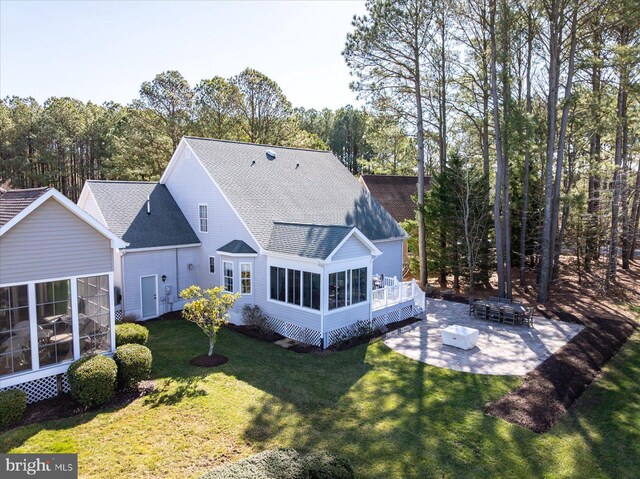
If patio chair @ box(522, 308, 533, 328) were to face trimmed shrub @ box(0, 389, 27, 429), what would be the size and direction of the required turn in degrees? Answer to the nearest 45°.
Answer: approximately 45° to its left

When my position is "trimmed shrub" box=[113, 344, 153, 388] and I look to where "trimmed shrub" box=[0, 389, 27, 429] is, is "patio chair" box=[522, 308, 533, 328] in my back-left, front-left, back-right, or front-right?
back-left

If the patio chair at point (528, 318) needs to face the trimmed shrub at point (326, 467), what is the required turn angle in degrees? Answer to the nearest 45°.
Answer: approximately 90° to its left

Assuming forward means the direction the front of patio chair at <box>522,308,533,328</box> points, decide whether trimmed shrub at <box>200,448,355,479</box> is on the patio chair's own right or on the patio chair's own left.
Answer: on the patio chair's own left

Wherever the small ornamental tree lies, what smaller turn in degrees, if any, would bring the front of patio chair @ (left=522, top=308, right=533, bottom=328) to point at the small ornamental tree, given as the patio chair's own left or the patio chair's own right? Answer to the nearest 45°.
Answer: approximately 45° to the patio chair's own left

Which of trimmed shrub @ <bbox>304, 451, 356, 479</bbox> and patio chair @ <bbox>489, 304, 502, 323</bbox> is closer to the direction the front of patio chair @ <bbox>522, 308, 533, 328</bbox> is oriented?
the patio chair

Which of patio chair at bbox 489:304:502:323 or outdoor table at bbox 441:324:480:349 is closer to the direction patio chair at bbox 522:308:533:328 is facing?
the patio chair

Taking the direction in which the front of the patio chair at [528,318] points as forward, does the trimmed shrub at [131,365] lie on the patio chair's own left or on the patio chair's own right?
on the patio chair's own left

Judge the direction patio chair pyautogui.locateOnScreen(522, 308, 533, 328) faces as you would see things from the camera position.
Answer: facing to the left of the viewer
